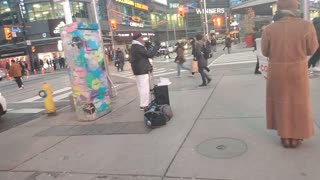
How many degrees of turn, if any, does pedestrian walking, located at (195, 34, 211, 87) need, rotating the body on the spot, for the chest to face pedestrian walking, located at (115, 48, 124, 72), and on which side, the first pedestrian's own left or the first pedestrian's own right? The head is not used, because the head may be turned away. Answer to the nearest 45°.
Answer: approximately 45° to the first pedestrian's own right

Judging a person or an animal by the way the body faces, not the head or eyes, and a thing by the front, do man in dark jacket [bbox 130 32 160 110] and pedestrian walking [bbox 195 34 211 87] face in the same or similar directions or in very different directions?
very different directions

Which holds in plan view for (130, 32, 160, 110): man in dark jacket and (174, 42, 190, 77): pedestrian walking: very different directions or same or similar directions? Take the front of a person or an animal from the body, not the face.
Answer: very different directions

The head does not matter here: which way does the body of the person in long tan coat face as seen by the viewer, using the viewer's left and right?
facing away from the viewer

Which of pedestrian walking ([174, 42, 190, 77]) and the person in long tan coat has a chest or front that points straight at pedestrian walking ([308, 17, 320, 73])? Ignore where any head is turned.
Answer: the person in long tan coat

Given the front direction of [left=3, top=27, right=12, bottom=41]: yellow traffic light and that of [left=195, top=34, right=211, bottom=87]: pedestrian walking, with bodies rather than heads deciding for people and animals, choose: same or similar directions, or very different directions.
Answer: very different directions
